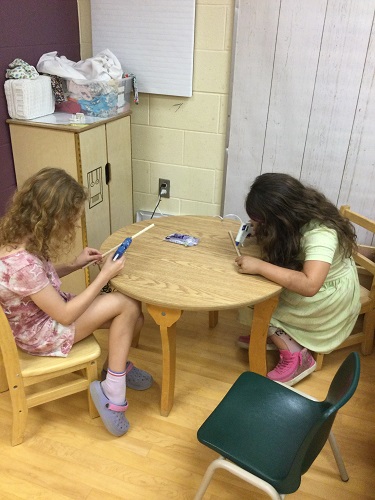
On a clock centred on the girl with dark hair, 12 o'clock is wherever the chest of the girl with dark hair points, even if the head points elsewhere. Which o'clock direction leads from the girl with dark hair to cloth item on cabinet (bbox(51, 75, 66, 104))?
The cloth item on cabinet is roughly at 1 o'clock from the girl with dark hair.

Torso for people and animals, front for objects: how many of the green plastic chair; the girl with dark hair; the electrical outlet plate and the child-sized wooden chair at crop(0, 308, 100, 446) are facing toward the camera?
1

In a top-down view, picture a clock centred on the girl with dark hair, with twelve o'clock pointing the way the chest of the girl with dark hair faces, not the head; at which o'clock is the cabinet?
The cabinet is roughly at 1 o'clock from the girl with dark hair.

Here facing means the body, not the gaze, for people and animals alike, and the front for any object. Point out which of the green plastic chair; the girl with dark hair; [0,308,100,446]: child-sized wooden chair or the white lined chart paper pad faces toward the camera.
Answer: the white lined chart paper pad

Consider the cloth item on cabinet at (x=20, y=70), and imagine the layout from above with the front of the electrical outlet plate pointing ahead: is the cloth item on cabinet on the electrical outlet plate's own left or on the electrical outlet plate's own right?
on the electrical outlet plate's own right

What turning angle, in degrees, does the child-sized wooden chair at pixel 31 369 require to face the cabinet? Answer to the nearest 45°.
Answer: approximately 45° to its left

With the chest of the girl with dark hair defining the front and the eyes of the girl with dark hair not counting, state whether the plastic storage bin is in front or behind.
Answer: in front

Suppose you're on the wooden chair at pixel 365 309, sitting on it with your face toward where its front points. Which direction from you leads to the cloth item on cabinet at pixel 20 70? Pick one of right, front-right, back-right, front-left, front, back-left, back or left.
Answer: front-right

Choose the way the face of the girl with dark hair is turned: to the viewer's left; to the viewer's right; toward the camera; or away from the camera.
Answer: to the viewer's left

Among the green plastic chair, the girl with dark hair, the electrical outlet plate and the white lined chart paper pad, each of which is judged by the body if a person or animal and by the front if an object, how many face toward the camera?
2

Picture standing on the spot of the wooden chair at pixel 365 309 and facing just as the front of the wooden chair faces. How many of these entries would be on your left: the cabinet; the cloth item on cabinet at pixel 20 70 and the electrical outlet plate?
0

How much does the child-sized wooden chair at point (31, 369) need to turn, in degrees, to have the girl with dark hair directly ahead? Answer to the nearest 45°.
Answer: approximately 45° to its right

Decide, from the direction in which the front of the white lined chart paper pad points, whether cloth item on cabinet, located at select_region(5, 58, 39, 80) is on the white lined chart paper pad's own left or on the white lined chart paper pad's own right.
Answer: on the white lined chart paper pad's own right

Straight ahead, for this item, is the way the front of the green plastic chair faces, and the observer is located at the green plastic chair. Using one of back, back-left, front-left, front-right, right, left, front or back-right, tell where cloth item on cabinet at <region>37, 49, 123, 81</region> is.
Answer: front

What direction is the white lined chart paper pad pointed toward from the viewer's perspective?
toward the camera

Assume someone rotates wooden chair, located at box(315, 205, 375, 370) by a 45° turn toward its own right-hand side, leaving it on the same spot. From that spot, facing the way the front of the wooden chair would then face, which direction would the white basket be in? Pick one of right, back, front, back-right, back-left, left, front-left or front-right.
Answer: front

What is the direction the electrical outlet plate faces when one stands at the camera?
facing the viewer

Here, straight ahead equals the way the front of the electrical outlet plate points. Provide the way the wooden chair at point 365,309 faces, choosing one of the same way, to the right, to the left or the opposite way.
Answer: to the right

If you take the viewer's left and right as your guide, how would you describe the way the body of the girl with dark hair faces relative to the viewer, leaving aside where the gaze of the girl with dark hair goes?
facing to the left of the viewer
